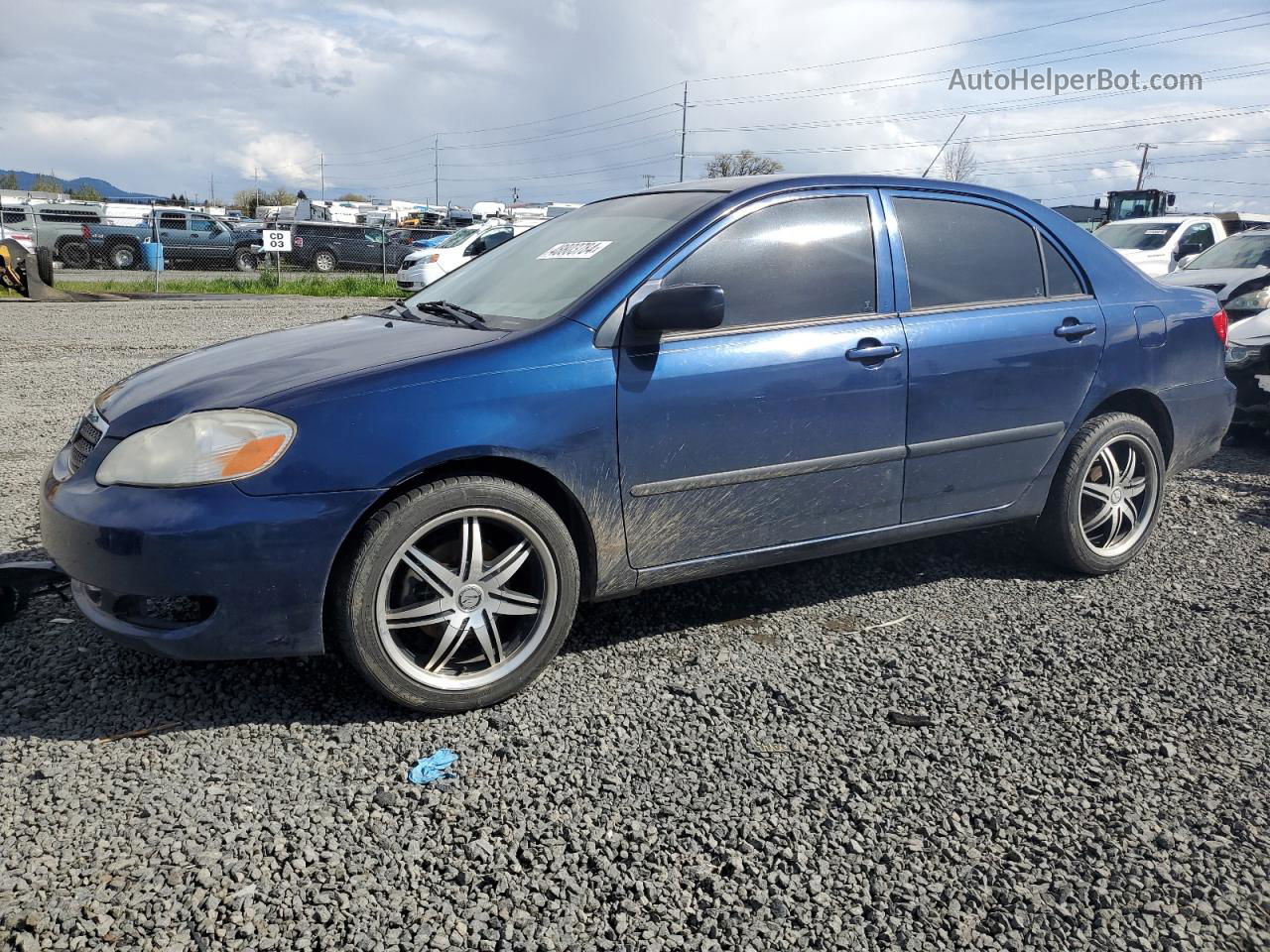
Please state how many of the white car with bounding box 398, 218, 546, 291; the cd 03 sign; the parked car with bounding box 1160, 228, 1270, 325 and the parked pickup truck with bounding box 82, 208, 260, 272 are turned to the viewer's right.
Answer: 1

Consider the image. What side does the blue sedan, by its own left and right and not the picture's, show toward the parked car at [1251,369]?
back

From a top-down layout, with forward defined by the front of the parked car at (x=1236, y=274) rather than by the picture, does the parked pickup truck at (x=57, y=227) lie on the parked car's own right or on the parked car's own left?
on the parked car's own right

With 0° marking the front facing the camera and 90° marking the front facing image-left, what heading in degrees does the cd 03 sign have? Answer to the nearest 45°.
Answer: approximately 0°

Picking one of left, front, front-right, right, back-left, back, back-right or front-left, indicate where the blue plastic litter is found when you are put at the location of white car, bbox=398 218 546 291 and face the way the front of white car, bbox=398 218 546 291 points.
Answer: front-left

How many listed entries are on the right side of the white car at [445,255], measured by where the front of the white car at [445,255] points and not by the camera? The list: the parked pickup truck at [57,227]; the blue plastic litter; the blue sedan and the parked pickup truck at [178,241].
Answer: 2

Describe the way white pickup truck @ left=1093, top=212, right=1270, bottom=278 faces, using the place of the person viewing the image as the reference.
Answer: facing the viewer and to the left of the viewer

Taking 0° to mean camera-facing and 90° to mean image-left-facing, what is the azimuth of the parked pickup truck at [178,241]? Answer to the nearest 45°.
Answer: approximately 270°
